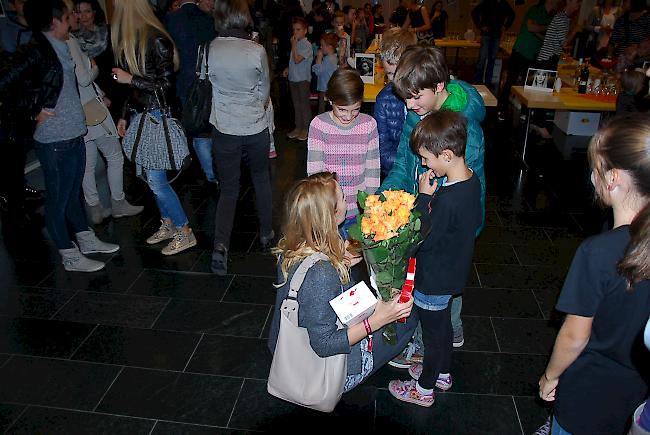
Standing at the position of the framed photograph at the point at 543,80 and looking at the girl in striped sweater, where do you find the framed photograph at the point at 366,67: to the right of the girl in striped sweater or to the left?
right

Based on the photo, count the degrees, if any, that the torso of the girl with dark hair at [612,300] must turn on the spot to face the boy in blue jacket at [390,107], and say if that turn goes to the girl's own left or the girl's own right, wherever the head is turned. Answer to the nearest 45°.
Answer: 0° — they already face them

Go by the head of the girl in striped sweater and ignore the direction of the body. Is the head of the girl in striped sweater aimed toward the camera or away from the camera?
toward the camera

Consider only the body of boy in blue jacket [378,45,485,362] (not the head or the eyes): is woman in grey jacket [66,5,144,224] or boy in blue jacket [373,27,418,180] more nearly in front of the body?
the woman in grey jacket

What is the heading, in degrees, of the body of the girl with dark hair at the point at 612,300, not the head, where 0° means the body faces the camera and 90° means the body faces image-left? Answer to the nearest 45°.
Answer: approximately 135°

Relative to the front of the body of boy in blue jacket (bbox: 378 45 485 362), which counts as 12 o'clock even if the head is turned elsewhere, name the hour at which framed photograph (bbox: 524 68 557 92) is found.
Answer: The framed photograph is roughly at 5 o'clock from the boy in blue jacket.

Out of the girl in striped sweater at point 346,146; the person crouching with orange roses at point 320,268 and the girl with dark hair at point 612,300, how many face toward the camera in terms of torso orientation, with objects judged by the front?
1

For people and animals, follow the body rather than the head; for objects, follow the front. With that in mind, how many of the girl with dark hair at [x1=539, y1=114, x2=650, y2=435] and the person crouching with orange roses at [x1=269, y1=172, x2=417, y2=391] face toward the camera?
0

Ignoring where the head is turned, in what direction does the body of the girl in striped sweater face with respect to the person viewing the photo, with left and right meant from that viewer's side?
facing the viewer

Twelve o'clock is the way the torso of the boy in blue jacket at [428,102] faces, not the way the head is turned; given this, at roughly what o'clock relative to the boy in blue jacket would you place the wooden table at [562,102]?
The wooden table is roughly at 5 o'clock from the boy in blue jacket.

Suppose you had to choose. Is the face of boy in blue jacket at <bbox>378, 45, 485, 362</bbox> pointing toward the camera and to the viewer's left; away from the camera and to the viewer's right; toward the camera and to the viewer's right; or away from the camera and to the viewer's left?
toward the camera and to the viewer's left

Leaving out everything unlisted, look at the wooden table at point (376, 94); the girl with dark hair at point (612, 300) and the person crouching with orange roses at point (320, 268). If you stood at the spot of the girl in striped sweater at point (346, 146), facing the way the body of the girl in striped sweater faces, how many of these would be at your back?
1

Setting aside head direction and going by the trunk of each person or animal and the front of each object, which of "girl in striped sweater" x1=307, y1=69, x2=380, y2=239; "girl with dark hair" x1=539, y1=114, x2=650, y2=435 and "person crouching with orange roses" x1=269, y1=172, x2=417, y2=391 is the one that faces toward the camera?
the girl in striped sweater

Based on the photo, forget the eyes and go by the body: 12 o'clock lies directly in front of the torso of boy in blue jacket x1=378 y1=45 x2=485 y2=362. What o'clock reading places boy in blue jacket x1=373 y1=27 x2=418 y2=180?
boy in blue jacket x1=373 y1=27 x2=418 y2=180 is roughly at 4 o'clock from boy in blue jacket x1=378 y1=45 x2=485 y2=362.

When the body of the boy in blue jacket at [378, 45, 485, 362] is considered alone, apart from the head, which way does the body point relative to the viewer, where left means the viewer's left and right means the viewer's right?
facing the viewer and to the left of the viewer

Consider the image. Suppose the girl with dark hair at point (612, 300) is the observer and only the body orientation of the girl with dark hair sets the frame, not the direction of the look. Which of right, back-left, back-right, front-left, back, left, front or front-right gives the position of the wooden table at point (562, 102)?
front-right

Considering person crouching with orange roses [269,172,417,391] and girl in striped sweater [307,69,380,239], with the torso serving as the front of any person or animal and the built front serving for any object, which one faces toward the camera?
the girl in striped sweater
